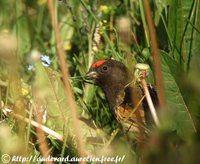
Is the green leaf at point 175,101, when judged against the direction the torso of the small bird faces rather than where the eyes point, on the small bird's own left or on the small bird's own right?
on the small bird's own left

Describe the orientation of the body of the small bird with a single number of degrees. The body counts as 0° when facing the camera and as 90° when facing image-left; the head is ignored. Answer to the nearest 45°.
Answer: approximately 90°
